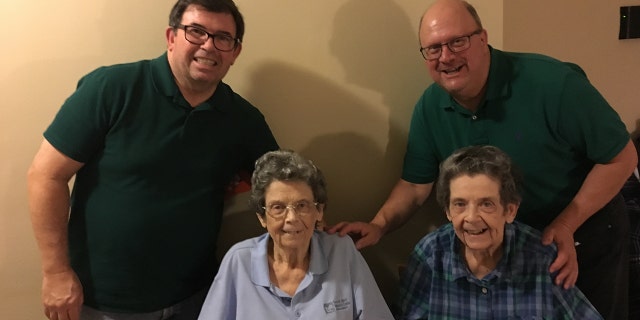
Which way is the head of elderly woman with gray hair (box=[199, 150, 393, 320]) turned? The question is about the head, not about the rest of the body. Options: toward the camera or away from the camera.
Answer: toward the camera

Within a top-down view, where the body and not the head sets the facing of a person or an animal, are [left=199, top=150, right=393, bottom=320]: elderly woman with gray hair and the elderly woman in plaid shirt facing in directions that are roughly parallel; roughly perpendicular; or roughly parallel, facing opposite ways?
roughly parallel

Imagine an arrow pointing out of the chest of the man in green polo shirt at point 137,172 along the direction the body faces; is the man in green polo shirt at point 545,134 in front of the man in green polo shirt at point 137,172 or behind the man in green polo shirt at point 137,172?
in front

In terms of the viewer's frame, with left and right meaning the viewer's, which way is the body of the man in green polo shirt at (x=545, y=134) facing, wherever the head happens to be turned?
facing the viewer and to the left of the viewer

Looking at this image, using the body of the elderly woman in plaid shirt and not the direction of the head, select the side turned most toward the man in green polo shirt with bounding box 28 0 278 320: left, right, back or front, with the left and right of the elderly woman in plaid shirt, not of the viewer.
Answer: right

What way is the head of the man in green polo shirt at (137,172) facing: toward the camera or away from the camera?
toward the camera

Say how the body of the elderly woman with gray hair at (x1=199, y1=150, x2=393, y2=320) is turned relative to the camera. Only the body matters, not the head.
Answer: toward the camera

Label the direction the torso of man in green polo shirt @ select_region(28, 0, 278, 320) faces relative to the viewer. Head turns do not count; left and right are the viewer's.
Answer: facing the viewer and to the right of the viewer

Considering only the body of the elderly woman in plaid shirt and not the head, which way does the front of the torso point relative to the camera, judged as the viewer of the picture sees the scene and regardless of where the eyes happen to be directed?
toward the camera
